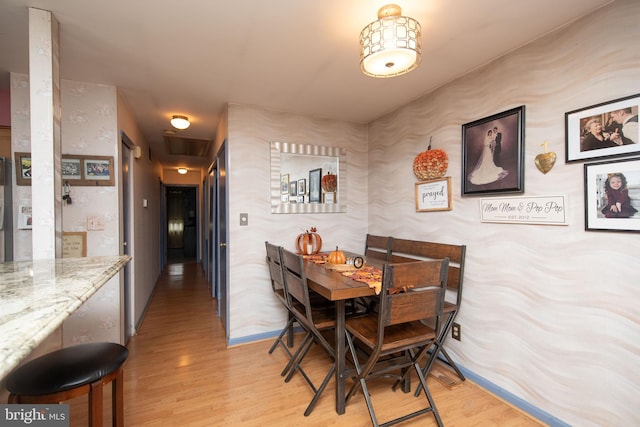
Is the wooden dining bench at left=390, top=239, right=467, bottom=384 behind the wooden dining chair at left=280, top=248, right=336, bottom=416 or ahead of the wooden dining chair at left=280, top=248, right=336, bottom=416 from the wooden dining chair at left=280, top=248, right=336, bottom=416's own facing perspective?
ahead

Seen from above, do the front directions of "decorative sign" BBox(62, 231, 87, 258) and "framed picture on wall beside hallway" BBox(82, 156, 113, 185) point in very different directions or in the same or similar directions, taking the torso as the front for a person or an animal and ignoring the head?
same or similar directions

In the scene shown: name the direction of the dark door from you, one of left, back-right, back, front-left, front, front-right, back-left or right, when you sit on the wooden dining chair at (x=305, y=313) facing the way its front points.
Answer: left

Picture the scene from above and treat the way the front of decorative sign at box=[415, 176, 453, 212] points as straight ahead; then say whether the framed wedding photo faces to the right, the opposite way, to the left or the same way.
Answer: the same way

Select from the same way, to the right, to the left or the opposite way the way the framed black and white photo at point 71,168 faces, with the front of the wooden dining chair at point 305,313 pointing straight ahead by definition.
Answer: to the right

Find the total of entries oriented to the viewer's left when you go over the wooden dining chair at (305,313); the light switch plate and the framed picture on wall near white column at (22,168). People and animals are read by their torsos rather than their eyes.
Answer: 0

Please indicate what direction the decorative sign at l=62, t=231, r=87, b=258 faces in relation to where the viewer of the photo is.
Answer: facing the viewer

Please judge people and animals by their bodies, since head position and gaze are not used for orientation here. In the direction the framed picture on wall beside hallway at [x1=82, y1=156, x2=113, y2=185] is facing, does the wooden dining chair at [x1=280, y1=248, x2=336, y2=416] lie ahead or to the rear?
ahead

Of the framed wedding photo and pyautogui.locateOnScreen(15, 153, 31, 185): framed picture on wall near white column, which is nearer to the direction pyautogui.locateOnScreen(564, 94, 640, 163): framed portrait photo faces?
the framed picture on wall near white column

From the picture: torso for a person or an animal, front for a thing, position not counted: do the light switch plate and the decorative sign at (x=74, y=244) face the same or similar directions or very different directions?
same or similar directions

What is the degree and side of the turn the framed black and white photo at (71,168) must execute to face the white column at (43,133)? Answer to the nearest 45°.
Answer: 0° — it already faces it

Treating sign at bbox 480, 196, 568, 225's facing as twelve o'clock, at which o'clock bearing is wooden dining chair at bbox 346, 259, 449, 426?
The wooden dining chair is roughly at 12 o'clock from the sign.

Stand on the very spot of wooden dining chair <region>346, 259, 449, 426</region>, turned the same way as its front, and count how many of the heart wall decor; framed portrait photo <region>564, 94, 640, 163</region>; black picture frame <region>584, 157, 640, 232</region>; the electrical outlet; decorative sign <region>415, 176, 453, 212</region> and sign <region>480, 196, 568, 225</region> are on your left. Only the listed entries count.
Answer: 0

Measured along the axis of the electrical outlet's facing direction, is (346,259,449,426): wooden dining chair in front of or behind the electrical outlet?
in front

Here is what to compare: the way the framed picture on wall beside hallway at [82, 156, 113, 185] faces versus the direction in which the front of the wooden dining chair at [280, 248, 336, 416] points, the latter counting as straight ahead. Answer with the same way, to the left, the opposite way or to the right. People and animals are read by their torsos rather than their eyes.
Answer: to the right

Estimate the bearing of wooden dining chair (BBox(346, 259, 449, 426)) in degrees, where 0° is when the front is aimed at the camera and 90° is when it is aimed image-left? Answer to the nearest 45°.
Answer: approximately 135°

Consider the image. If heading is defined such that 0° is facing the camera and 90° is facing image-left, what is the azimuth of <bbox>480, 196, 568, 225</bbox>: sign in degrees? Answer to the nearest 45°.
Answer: approximately 45°

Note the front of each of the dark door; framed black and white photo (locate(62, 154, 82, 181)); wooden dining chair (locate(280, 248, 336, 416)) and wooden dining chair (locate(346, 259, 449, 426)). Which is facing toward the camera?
the framed black and white photo
